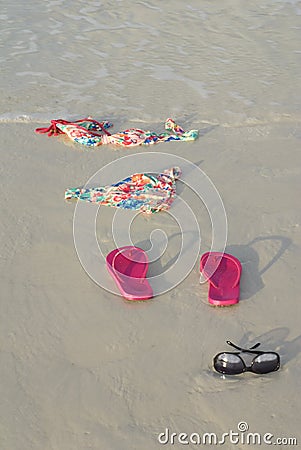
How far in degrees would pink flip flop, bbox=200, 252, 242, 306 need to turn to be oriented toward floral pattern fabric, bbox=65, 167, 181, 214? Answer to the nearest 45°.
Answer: approximately 45° to its left

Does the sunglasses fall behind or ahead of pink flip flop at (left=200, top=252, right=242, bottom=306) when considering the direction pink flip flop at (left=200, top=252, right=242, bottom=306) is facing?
behind

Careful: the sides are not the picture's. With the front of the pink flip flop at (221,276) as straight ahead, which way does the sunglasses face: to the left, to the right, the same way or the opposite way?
the opposite way

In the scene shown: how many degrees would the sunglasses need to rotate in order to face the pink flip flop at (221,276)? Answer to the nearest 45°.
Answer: approximately 180°

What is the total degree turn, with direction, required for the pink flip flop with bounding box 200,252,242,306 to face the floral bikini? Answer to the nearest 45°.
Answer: approximately 45° to its left

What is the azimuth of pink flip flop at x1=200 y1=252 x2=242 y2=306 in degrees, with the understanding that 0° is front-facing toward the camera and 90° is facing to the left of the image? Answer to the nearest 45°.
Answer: approximately 180°

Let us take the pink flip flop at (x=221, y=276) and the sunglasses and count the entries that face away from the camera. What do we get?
1

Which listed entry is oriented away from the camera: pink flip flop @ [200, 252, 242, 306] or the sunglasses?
the pink flip flop

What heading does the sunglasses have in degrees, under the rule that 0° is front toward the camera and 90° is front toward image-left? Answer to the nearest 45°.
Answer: approximately 0°
